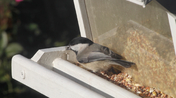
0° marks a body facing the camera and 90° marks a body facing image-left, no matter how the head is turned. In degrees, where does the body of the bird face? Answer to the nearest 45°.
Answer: approximately 90°
